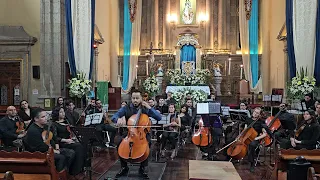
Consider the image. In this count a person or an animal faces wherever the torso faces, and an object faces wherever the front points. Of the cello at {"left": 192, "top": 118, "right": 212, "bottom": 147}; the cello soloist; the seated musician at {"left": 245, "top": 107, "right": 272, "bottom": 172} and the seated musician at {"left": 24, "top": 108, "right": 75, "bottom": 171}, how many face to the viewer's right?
1

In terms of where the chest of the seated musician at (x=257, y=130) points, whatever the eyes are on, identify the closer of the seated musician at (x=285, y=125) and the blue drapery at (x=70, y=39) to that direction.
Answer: the blue drapery

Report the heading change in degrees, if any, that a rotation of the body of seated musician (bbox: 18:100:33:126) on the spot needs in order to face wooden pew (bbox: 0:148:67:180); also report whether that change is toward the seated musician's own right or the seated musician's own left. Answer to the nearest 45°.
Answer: approximately 45° to the seated musician's own right

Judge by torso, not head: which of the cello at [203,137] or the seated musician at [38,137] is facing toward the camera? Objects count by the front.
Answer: the cello

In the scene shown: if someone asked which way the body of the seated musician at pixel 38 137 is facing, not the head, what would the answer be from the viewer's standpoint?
to the viewer's right

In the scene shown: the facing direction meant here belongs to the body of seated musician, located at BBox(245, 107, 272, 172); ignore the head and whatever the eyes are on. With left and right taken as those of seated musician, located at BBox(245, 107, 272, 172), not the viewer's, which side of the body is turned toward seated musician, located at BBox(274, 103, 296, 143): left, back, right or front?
back

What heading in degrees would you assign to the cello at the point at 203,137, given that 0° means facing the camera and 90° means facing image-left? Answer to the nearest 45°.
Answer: approximately 0°

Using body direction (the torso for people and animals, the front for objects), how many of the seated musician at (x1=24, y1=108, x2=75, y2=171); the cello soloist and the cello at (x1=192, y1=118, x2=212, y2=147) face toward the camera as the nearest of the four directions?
2

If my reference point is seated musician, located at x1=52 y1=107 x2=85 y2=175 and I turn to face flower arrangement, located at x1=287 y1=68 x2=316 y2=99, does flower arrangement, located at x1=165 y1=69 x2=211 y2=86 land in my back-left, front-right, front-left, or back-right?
front-left

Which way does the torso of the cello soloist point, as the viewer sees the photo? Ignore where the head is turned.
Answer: toward the camera

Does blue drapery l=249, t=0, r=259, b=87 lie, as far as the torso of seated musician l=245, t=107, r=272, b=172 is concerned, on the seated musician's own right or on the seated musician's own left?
on the seated musician's own right

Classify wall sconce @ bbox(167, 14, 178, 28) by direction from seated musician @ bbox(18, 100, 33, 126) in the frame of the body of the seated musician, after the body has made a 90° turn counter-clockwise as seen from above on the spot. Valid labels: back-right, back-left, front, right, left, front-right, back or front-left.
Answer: front
